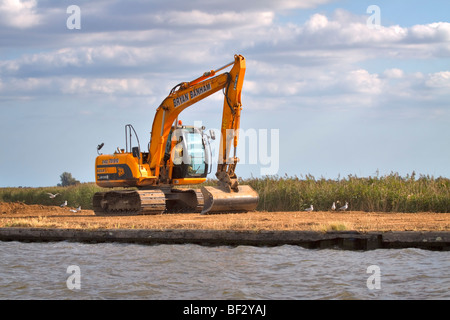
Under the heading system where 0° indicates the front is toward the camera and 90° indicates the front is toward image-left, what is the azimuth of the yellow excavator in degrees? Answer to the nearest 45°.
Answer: approximately 315°
